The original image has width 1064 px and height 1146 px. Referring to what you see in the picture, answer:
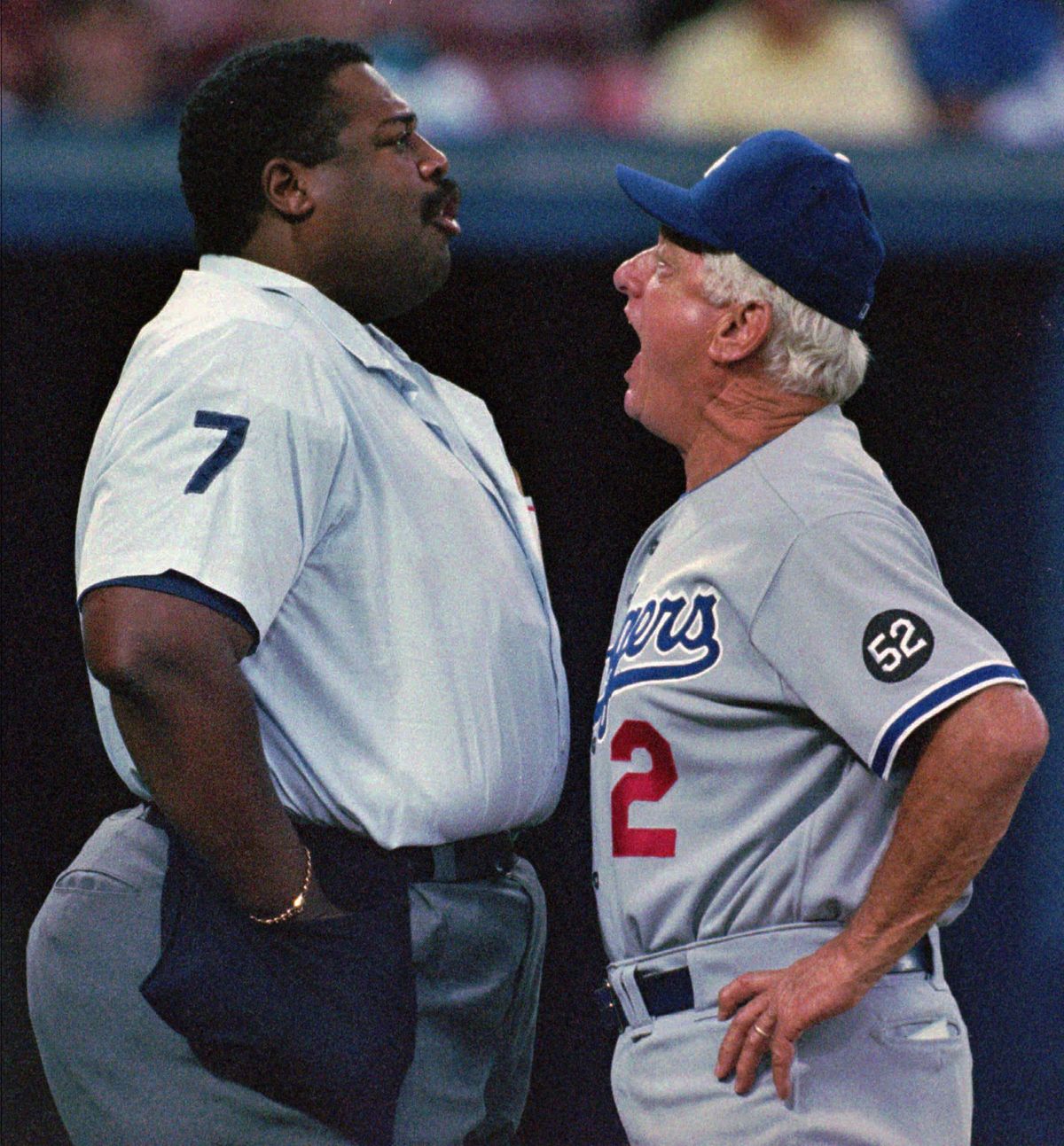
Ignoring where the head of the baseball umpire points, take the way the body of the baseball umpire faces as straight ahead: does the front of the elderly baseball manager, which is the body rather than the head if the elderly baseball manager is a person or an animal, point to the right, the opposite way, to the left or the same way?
the opposite way

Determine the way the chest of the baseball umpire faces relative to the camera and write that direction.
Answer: to the viewer's right

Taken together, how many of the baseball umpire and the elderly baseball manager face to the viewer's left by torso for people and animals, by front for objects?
1

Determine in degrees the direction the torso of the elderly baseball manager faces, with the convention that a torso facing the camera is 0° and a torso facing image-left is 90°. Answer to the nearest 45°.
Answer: approximately 90°
